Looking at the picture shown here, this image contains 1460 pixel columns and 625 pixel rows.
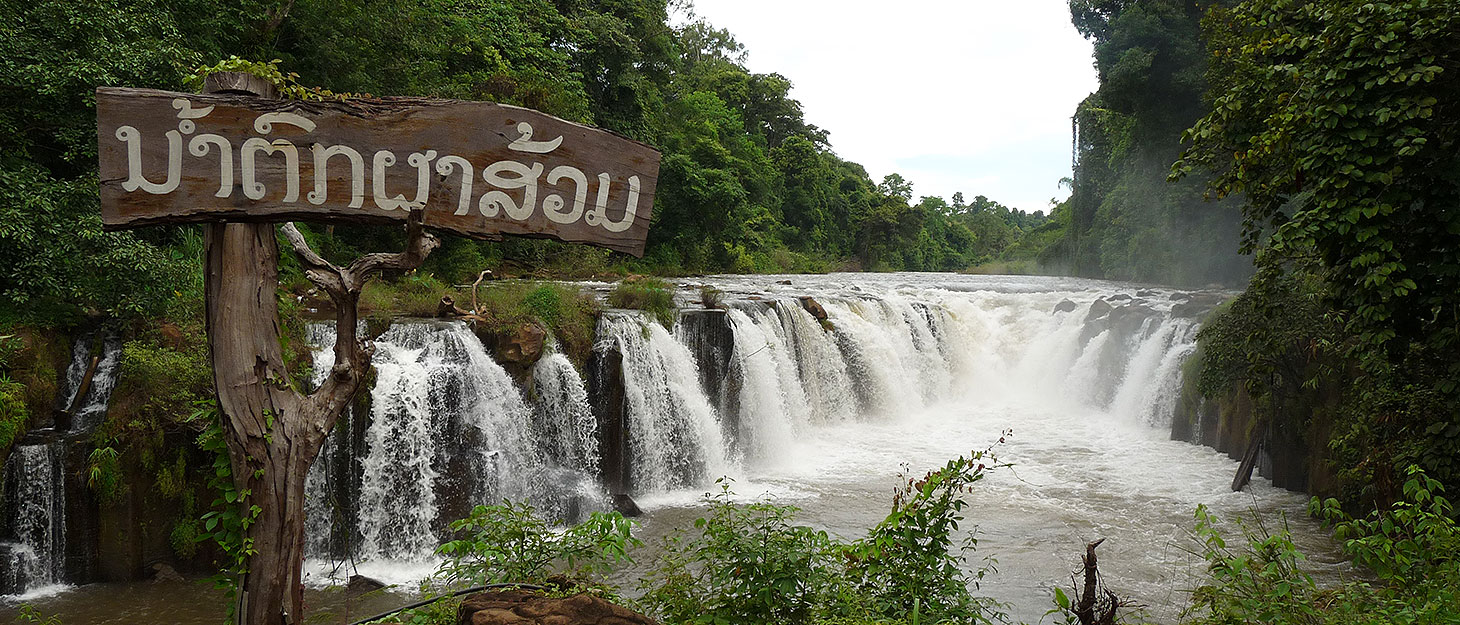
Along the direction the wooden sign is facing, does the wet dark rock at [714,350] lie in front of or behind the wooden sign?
behind

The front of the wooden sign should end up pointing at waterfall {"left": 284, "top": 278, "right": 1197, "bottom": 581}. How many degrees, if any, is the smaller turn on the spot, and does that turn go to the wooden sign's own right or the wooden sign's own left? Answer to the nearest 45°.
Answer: approximately 135° to the wooden sign's own left

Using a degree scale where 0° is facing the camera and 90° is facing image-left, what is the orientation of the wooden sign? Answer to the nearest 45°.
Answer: approximately 0°

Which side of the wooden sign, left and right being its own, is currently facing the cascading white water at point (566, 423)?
back

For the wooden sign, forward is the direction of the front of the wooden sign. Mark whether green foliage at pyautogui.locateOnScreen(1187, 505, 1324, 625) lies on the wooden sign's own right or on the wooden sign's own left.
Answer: on the wooden sign's own left

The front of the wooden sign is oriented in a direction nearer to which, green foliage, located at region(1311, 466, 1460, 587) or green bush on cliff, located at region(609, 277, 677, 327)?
the green foliage

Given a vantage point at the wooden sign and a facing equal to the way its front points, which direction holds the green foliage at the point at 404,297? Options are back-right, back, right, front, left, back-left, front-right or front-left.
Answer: back

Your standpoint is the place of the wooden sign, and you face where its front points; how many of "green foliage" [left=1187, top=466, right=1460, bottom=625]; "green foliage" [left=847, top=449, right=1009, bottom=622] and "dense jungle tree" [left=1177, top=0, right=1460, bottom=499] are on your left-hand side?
3

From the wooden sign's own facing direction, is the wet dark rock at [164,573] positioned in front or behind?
behind

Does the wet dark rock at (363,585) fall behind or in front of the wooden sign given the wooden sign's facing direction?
behind

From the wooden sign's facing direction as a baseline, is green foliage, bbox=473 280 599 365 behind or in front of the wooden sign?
behind

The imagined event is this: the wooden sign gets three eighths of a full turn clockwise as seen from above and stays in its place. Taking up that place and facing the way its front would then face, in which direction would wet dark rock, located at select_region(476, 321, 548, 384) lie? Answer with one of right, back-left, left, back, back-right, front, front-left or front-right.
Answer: front-right

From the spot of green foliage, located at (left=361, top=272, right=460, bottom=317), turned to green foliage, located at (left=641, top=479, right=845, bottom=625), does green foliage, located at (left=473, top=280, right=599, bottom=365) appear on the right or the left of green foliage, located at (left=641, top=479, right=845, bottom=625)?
left

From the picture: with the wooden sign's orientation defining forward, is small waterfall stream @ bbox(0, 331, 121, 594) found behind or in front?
behind
